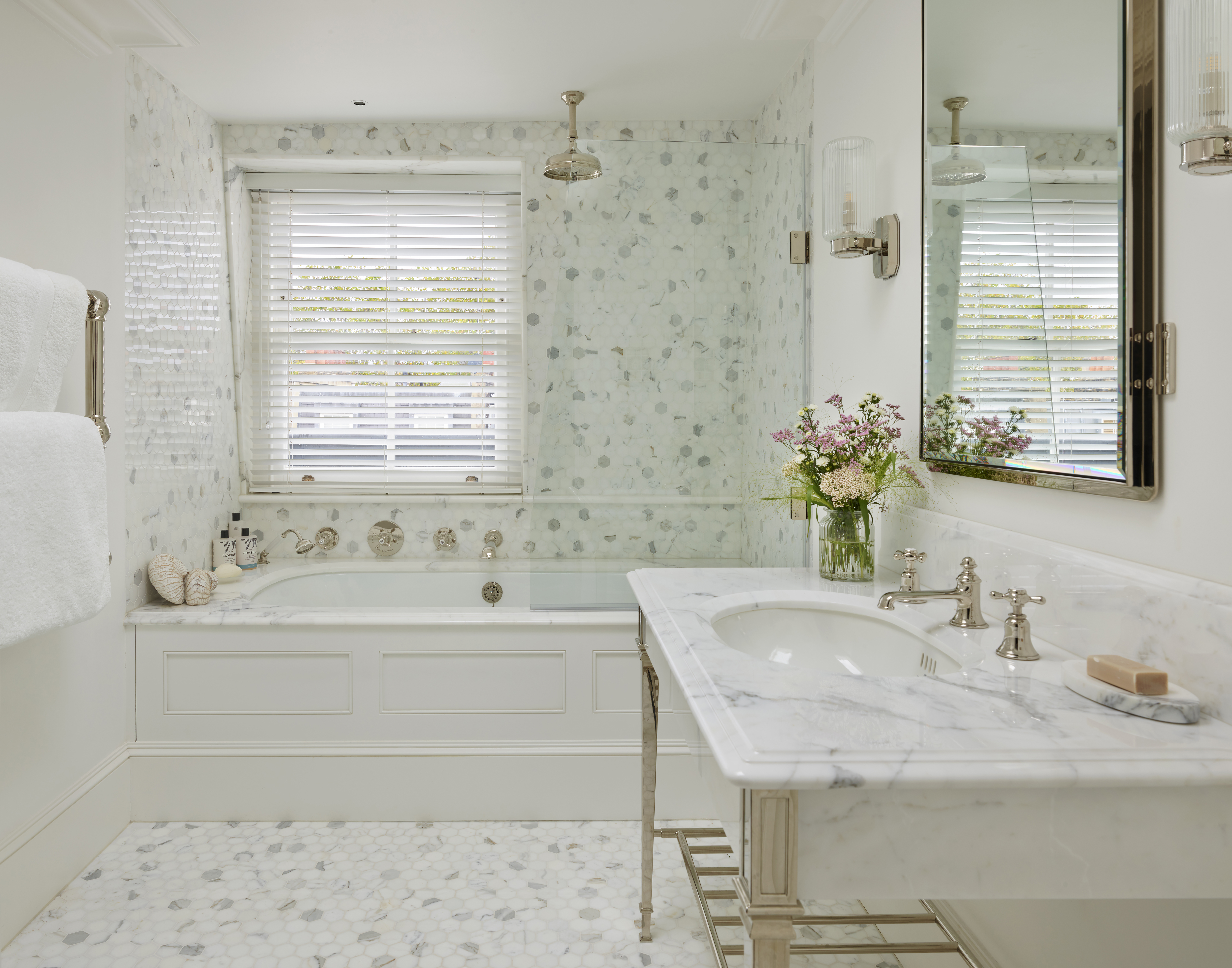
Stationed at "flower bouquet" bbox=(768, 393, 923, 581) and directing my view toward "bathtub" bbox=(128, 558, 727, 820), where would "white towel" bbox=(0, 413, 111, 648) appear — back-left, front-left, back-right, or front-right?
front-left

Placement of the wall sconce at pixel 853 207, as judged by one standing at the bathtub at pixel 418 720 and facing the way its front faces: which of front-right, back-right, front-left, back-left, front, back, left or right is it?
front-left

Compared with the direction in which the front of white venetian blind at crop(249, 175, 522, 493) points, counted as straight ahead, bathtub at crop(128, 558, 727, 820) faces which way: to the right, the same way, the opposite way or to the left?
the same way

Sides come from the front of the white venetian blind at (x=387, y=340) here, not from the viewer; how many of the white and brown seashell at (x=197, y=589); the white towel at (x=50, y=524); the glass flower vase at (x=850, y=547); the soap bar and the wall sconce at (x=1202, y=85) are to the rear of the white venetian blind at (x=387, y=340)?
0

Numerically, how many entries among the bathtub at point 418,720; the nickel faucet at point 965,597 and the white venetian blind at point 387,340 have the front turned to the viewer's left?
1

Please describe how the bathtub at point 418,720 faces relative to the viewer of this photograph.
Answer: facing the viewer

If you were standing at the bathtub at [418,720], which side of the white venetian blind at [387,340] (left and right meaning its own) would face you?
front

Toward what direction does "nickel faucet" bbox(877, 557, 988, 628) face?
to the viewer's left
